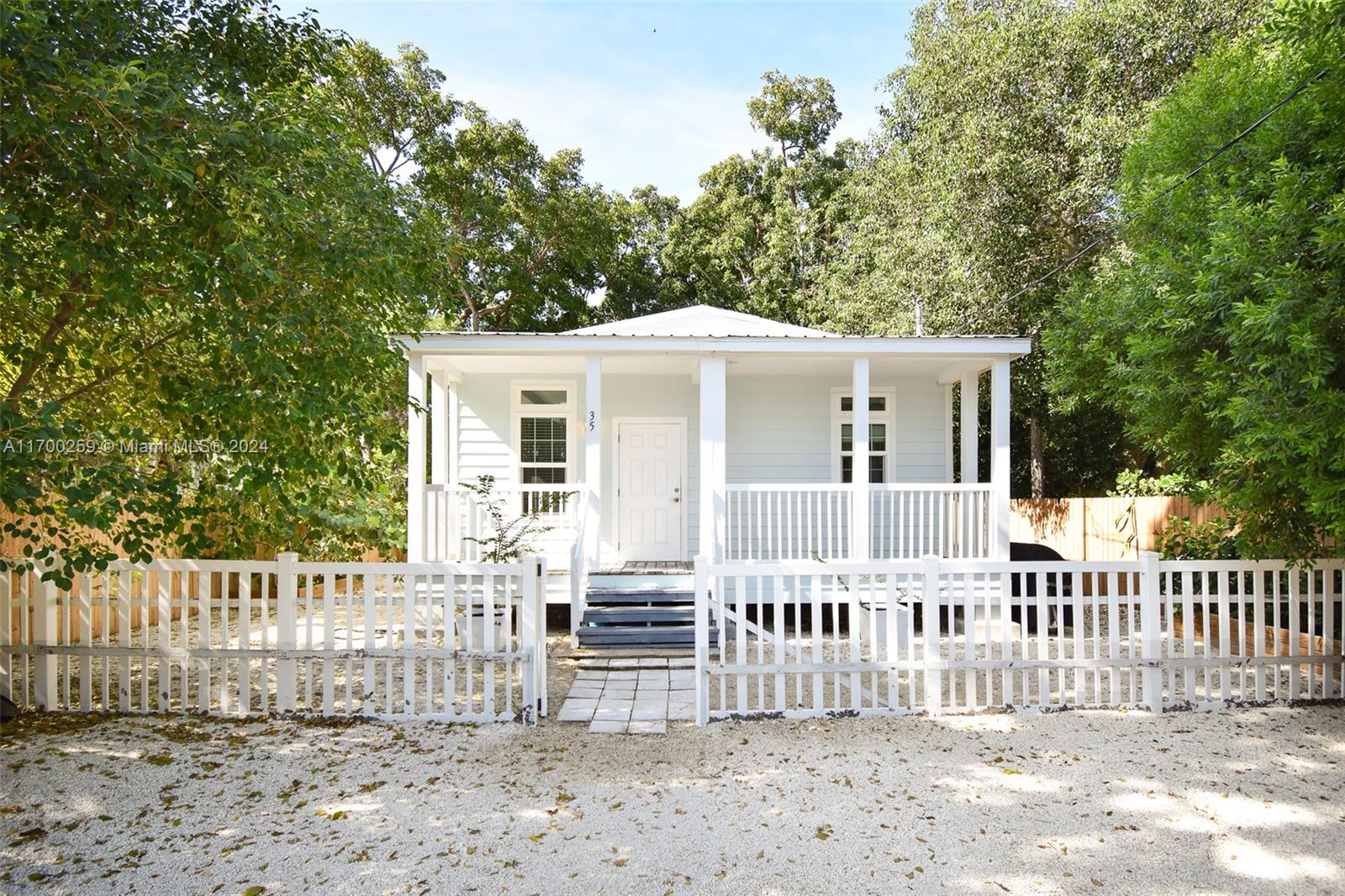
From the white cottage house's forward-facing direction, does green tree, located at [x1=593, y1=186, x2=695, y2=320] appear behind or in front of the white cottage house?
behind

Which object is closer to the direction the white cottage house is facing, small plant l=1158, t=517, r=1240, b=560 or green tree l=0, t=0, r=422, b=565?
the green tree

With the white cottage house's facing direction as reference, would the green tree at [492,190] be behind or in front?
behind

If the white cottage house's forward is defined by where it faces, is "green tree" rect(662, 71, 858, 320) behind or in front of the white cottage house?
behind

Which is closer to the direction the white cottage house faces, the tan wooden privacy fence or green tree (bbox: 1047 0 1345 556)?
the green tree

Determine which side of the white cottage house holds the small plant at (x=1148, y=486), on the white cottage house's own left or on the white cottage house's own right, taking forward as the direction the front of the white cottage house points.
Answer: on the white cottage house's own left

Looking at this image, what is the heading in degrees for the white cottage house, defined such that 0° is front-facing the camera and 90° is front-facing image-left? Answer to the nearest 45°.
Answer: approximately 0°
